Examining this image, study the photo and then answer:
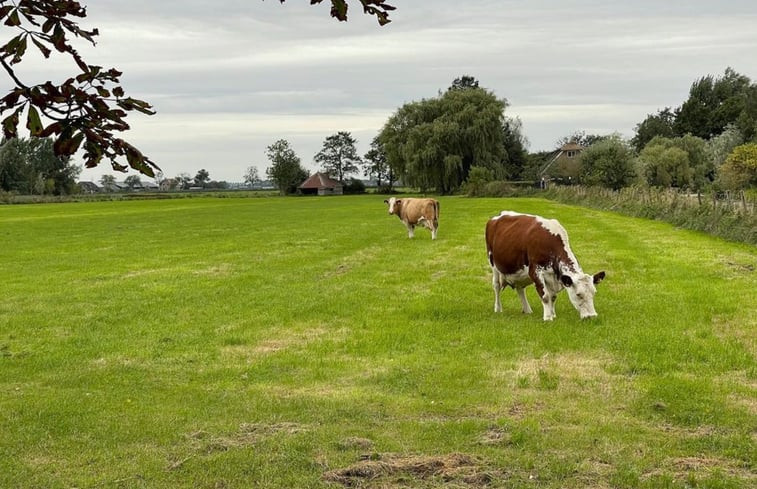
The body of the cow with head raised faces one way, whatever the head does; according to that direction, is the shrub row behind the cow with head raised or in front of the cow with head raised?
behind

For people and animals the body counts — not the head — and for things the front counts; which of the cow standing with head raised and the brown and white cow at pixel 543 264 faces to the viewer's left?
the cow standing with head raised

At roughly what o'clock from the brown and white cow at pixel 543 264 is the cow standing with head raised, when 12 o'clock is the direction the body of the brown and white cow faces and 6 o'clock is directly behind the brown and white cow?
The cow standing with head raised is roughly at 7 o'clock from the brown and white cow.

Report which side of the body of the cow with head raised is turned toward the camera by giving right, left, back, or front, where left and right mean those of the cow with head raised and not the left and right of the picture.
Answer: left

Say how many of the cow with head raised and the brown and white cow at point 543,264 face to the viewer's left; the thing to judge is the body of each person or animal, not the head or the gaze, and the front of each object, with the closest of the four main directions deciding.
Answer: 1

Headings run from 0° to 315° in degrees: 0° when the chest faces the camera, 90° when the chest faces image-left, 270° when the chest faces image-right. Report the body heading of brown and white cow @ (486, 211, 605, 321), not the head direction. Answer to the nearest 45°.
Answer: approximately 315°

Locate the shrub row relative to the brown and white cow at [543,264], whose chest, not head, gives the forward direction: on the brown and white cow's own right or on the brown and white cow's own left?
on the brown and white cow's own left
